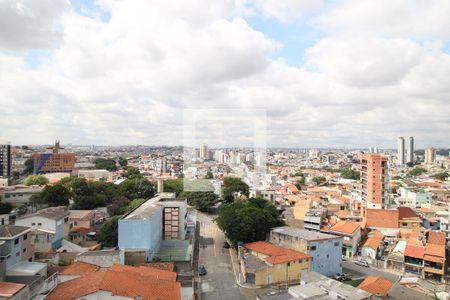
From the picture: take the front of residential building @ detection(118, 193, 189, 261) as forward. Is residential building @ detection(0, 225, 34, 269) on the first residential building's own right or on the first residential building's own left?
on the first residential building's own right

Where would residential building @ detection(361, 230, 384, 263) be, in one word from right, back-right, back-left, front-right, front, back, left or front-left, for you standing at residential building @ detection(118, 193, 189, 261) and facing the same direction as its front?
front-left

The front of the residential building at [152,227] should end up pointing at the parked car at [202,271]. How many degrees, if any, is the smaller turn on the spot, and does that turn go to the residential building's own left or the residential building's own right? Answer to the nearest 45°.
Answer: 0° — it already faces it

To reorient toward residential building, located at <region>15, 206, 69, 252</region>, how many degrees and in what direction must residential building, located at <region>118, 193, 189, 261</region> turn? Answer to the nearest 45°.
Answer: approximately 135° to its right

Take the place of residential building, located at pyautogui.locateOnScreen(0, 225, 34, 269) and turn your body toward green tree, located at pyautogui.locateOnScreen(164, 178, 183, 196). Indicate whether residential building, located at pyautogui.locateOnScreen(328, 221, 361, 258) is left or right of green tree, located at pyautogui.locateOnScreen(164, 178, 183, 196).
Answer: right

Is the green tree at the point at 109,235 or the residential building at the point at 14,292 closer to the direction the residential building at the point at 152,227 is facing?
the residential building

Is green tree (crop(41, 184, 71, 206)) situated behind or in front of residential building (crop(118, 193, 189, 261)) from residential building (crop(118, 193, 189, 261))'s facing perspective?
behind

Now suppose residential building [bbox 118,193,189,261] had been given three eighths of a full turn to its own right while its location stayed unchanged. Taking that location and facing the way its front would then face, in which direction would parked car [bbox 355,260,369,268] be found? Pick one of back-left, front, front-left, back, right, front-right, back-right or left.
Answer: back

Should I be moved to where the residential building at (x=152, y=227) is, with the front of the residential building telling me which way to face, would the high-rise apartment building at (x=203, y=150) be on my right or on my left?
on my left

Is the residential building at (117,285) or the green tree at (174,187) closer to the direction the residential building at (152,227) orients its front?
the residential building

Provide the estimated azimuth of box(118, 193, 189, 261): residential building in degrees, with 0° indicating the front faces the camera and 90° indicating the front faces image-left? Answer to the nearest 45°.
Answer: approximately 315°

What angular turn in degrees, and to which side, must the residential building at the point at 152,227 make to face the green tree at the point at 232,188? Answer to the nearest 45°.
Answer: approximately 90° to its left

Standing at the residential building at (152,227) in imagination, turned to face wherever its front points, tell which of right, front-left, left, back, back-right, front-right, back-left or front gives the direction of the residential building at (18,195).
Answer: back

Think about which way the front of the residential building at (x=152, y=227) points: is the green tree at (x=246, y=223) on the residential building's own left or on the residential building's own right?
on the residential building's own left

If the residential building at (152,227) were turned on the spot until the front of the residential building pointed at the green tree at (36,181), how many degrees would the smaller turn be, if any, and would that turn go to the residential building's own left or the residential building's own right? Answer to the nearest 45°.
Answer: approximately 180°
